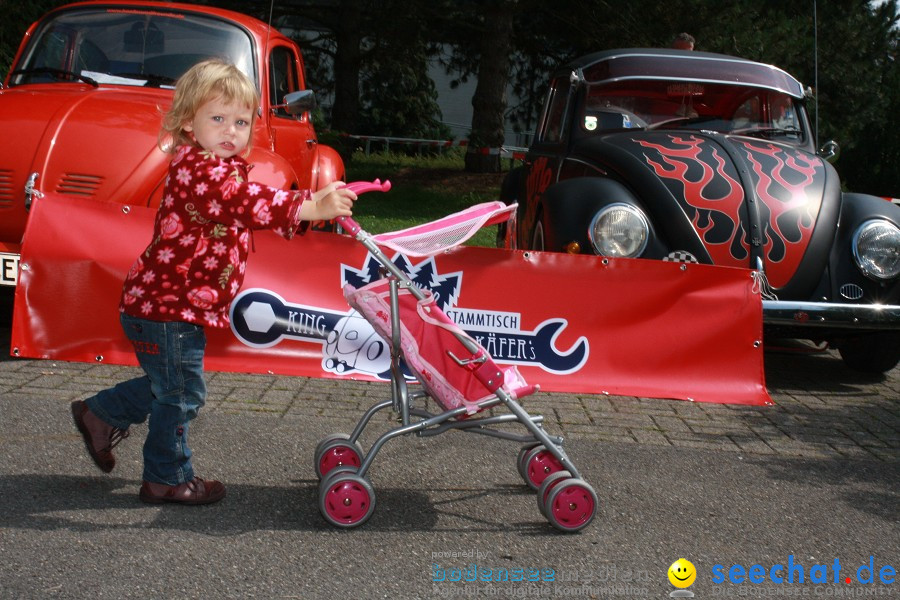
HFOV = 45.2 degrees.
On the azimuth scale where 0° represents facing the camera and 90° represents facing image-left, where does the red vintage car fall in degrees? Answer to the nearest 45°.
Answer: approximately 45°

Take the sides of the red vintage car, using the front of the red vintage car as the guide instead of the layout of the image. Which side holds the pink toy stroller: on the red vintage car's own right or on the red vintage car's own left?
on the red vintage car's own left

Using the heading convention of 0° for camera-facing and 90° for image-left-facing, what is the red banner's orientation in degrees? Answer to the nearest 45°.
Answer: approximately 0°

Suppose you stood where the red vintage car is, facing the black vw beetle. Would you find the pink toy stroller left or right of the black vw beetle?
right

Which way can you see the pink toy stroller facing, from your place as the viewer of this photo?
facing to the right of the viewer

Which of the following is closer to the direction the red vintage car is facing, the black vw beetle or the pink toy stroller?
the pink toy stroller

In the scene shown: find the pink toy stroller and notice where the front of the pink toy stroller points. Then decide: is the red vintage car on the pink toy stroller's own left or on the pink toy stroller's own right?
on the pink toy stroller's own left

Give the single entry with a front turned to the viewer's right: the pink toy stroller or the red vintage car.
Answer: the pink toy stroller

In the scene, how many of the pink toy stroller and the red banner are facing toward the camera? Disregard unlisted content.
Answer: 1

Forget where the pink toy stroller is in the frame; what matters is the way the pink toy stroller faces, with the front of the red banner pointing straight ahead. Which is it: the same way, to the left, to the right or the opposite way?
to the left
